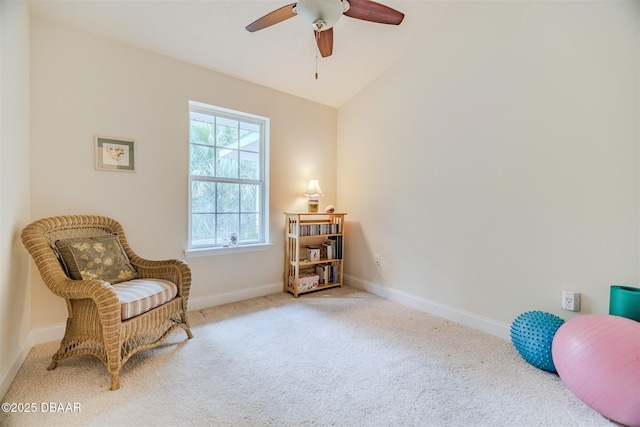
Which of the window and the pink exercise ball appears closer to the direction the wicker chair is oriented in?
the pink exercise ball

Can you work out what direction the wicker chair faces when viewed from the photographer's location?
facing the viewer and to the right of the viewer

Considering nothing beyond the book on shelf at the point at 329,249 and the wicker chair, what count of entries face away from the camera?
0

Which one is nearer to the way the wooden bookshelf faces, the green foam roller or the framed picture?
the green foam roller

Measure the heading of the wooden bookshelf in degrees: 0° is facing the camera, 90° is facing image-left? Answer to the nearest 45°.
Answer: approximately 315°

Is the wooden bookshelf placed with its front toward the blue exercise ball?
yes

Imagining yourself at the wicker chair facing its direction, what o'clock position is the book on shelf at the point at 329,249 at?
The book on shelf is roughly at 10 o'clock from the wicker chair.

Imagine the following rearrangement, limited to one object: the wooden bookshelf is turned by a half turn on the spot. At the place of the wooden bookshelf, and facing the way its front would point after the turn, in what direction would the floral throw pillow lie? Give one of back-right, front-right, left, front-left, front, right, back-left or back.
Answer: left

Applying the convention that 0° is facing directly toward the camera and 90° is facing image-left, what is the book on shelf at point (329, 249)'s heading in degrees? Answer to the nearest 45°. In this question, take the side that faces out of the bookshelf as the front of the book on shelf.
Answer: approximately 315°

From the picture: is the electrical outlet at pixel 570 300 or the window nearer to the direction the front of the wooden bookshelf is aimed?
the electrical outlet

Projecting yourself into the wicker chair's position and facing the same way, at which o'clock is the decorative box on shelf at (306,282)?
The decorative box on shelf is roughly at 10 o'clock from the wicker chair.

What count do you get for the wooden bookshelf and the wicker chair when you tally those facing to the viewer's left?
0

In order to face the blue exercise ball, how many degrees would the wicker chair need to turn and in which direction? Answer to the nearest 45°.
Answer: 0° — it already faces it

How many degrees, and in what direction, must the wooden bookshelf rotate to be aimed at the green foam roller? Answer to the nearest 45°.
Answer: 0° — it already faces it

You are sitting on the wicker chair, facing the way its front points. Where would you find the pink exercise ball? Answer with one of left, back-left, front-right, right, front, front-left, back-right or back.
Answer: front

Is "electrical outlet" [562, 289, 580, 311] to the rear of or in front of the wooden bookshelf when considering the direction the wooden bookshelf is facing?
in front
